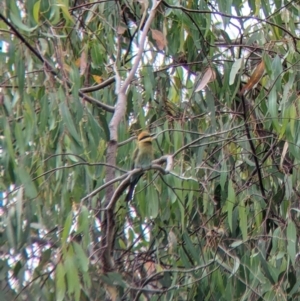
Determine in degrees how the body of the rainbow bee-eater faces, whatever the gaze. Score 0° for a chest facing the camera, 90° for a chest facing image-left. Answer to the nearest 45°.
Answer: approximately 315°

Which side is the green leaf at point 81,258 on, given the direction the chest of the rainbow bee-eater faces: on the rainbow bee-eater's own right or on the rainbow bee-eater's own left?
on the rainbow bee-eater's own right

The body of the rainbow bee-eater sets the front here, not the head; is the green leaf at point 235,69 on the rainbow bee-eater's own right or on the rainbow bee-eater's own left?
on the rainbow bee-eater's own left
